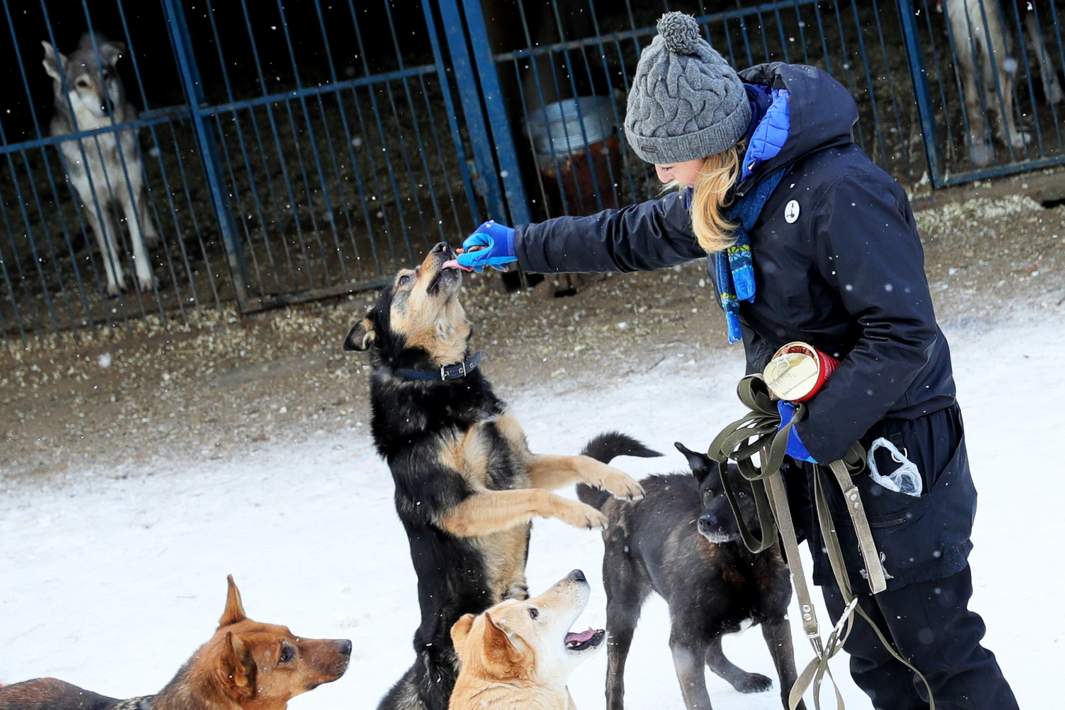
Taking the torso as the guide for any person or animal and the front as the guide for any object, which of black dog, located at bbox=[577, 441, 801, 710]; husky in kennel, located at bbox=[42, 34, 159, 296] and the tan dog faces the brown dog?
the husky in kennel

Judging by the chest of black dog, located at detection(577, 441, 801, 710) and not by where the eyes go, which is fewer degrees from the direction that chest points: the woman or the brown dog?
the woman

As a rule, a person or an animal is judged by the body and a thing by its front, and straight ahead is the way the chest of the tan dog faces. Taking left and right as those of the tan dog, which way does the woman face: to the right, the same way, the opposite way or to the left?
the opposite way

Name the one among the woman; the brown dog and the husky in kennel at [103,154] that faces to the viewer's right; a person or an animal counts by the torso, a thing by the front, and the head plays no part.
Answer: the brown dog

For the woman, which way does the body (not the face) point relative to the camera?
to the viewer's left

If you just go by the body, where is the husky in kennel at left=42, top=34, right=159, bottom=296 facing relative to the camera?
toward the camera

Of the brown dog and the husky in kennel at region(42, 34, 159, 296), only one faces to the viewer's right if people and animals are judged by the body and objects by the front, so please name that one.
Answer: the brown dog

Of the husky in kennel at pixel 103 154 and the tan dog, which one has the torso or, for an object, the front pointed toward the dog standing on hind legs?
the husky in kennel

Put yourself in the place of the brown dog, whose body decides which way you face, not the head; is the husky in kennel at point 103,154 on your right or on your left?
on your left

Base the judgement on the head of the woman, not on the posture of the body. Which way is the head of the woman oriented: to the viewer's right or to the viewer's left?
to the viewer's left

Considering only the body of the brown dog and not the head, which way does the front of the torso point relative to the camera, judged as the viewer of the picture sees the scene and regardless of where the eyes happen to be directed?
to the viewer's right

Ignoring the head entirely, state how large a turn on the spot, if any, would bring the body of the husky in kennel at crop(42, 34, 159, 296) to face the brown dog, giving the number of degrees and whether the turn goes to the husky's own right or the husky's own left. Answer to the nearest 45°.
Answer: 0° — it already faces it

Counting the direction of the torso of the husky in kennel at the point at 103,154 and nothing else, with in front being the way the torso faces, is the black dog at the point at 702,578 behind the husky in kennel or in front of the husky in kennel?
in front

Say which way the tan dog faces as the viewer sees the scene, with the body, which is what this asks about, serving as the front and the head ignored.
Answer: to the viewer's right

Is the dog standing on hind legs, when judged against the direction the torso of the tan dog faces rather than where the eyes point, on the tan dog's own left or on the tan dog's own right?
on the tan dog's own left
